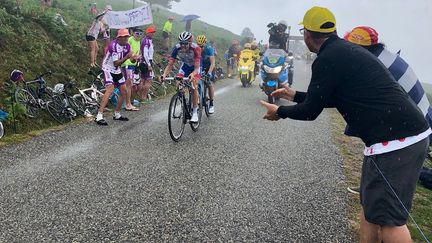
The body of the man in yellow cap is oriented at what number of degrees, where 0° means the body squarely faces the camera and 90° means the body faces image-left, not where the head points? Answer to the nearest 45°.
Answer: approximately 135°

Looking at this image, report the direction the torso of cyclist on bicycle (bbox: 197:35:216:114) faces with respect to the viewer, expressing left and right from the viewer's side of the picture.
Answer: facing the viewer and to the left of the viewer

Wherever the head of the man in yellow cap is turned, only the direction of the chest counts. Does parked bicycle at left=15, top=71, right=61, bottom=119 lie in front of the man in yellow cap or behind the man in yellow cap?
in front

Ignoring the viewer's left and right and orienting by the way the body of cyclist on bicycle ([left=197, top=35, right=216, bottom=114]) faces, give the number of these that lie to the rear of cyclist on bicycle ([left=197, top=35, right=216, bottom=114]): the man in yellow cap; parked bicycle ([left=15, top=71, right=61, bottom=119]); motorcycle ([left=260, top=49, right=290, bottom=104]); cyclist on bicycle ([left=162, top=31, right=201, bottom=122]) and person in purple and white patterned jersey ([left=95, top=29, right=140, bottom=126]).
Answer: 1

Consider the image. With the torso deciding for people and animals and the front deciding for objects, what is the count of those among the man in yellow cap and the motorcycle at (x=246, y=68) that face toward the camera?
1

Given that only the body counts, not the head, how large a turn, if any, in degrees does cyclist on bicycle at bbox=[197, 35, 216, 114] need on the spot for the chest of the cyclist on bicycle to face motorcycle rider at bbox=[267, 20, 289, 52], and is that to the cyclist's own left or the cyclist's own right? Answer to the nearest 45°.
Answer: approximately 180°

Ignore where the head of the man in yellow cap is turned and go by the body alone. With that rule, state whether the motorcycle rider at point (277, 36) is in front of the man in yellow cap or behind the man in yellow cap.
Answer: in front

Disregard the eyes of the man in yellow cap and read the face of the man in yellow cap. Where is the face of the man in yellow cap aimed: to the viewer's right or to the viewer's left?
to the viewer's left

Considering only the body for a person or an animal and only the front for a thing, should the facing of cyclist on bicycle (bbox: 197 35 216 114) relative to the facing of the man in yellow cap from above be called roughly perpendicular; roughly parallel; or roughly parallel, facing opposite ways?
roughly perpendicular

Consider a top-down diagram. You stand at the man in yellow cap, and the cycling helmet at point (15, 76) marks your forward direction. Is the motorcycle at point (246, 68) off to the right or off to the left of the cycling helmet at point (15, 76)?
right

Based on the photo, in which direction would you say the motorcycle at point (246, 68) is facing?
toward the camera

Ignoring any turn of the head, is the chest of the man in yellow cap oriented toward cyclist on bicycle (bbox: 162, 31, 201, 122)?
yes

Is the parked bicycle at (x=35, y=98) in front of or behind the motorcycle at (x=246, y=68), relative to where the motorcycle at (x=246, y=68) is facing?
in front

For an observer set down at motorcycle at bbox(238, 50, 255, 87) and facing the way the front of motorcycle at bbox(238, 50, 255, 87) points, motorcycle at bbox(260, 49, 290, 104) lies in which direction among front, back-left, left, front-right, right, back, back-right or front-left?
front

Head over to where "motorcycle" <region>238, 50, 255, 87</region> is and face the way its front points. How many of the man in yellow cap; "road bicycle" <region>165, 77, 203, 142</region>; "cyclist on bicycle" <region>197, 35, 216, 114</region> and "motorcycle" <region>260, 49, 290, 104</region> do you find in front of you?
4
